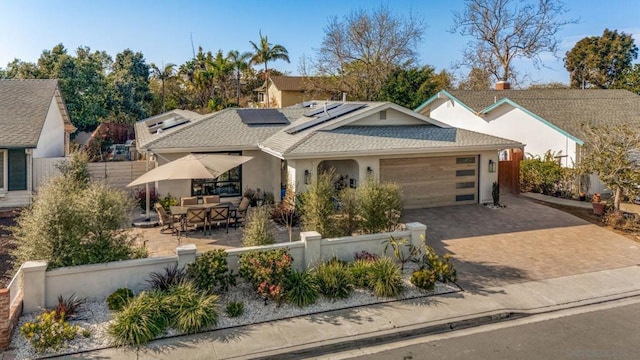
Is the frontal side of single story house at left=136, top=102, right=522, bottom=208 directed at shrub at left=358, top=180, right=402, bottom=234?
yes

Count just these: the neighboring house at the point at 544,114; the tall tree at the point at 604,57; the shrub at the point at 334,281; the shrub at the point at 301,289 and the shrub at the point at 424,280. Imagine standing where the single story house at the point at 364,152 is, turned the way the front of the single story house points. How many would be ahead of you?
3

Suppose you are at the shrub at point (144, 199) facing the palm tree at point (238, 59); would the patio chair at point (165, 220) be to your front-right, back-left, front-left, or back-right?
back-right

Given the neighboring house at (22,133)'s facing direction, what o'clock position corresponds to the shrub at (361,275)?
The shrub is roughly at 11 o'clock from the neighboring house.

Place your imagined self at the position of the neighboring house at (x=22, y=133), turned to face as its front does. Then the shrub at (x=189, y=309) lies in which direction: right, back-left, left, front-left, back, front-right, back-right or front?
front

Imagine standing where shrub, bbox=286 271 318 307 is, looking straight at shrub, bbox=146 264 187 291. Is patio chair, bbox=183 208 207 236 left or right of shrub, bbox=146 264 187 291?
right

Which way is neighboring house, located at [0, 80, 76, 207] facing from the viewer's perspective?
toward the camera

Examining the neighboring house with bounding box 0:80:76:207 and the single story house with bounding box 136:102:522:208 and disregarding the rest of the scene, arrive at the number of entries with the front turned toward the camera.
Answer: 2

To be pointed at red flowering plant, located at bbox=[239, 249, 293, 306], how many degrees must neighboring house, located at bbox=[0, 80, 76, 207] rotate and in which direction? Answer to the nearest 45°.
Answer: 0° — it already faces it

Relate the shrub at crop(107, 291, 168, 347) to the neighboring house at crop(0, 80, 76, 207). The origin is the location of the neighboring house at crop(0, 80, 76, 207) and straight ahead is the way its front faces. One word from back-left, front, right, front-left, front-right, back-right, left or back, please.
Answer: front

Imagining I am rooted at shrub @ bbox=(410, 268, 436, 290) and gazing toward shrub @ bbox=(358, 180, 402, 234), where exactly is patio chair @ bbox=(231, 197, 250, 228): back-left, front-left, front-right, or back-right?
front-left

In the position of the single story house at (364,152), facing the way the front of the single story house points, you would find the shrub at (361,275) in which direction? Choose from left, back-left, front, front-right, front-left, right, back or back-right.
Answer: front

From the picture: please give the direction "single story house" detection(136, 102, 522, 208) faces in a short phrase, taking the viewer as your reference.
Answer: facing the viewer

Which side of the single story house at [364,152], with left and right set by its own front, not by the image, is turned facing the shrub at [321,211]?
front

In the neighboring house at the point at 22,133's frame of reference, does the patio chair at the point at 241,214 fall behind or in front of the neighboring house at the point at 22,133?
in front

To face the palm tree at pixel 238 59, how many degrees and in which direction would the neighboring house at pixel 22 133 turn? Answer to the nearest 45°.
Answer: approximately 135° to its left

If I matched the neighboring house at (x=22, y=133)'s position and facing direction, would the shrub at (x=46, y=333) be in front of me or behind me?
in front

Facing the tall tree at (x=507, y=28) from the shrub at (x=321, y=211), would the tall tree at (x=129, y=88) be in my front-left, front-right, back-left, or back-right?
front-left

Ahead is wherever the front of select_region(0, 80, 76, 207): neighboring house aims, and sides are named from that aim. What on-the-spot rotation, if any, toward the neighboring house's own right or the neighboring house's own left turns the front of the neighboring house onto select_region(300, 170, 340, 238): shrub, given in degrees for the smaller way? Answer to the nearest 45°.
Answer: approximately 45° to the neighboring house's own left

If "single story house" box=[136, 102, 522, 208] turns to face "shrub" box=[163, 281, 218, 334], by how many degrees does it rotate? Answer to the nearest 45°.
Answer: approximately 45° to its right

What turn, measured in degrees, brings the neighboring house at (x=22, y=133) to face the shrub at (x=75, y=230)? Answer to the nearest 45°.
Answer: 0° — it already faces it
